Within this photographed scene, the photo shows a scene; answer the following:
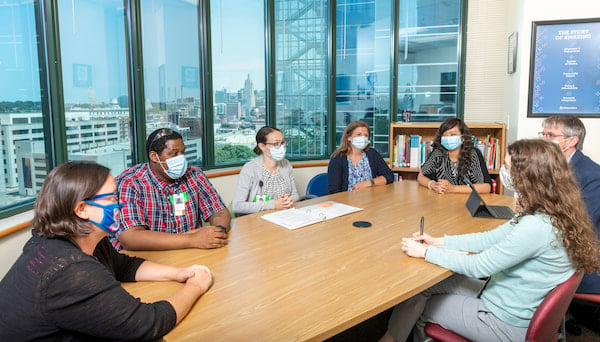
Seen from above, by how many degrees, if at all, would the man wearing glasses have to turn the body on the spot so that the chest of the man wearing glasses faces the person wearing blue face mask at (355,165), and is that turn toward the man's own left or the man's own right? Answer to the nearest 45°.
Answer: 0° — they already face them

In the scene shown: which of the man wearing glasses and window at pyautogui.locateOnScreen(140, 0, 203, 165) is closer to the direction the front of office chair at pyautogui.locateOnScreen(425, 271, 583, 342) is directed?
the window

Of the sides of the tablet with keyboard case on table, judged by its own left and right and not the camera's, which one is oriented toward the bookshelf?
left

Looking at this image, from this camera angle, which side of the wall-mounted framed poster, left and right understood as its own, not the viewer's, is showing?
front

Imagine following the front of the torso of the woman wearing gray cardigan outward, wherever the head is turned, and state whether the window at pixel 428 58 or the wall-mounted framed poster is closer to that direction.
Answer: the wall-mounted framed poster

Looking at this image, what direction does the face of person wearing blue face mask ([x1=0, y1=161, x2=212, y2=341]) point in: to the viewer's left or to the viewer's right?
to the viewer's right

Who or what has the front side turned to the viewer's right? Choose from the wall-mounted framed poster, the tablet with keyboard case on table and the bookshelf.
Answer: the tablet with keyboard case on table

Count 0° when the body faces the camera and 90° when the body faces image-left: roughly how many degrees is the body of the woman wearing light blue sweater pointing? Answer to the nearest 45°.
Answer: approximately 90°

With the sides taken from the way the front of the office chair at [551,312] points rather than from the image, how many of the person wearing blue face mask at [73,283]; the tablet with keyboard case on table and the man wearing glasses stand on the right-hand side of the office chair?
2

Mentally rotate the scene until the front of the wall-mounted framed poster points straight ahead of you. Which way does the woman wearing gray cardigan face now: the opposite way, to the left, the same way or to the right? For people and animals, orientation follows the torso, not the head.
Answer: to the left

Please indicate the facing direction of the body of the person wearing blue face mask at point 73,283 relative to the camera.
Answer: to the viewer's right

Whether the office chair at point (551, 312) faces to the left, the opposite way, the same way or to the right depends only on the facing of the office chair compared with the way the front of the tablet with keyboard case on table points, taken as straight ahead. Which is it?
the opposite way

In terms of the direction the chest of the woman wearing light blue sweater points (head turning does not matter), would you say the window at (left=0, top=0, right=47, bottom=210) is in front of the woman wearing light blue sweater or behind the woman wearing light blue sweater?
in front

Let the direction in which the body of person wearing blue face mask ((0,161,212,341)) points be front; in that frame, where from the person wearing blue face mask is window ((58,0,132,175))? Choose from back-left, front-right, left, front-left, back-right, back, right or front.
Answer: left

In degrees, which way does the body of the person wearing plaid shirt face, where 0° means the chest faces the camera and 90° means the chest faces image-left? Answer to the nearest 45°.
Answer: approximately 315°

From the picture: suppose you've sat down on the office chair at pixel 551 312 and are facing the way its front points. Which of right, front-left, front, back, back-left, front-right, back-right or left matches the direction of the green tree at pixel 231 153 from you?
front-right

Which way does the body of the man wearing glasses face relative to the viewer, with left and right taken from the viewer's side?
facing to the left of the viewer
